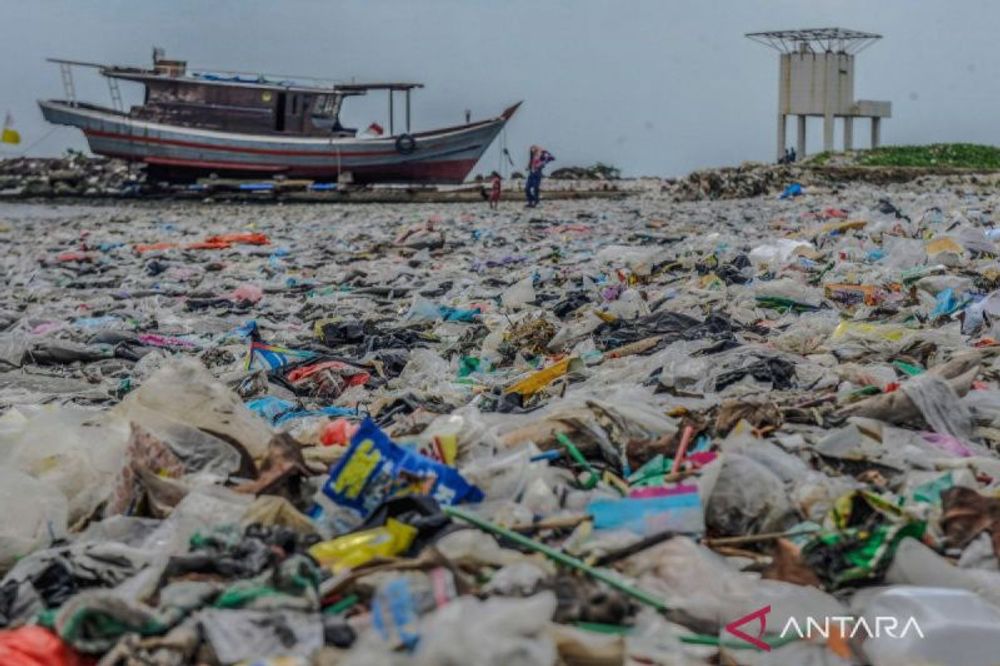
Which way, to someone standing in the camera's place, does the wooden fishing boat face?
facing to the right of the viewer

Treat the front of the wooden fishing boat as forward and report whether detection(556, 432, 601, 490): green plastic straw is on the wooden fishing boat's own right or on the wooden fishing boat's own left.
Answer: on the wooden fishing boat's own right

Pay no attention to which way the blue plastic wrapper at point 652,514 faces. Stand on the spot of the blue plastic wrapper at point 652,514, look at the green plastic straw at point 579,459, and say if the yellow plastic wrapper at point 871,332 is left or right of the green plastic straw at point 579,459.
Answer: right

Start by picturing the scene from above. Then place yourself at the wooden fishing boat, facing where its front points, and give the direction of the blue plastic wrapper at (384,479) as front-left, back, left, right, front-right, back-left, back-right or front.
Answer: right

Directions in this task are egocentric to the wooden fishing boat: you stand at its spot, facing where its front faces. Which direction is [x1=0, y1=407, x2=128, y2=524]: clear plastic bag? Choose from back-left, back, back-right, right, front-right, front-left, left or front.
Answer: right

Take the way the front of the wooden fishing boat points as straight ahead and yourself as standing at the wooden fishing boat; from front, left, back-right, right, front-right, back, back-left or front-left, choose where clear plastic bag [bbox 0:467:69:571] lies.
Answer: right

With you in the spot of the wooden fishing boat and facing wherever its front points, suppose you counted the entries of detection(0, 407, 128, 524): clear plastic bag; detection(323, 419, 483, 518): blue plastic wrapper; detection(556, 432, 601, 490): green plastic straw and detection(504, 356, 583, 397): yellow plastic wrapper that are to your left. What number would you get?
0

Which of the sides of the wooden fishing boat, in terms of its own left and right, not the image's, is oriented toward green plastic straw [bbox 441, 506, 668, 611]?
right

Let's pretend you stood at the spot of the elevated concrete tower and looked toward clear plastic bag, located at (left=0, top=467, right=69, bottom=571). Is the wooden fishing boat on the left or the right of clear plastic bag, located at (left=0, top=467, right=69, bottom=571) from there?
right

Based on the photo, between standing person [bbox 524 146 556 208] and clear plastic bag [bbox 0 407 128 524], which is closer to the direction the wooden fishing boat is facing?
the standing person

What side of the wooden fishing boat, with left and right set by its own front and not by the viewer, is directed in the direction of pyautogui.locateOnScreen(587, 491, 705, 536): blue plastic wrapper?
right

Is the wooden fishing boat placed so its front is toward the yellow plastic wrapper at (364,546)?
no
